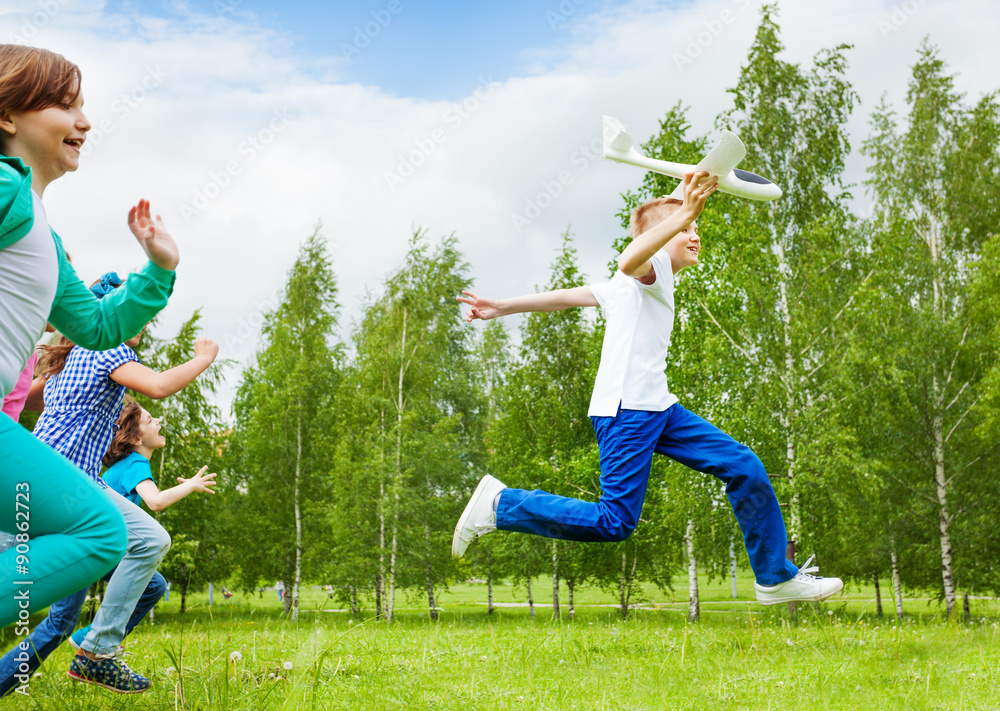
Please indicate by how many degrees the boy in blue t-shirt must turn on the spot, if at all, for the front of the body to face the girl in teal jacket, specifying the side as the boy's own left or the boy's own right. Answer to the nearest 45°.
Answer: approximately 90° to the boy's own right

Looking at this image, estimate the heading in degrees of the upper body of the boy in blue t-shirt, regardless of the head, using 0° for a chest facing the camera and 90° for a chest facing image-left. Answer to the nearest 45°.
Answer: approximately 270°

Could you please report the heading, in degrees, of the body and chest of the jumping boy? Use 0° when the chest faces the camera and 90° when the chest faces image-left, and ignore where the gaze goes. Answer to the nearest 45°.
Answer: approximately 270°

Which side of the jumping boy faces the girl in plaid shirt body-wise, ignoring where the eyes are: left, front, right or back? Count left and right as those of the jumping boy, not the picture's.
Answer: back

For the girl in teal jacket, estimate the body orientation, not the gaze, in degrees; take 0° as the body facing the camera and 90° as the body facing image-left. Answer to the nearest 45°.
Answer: approximately 270°

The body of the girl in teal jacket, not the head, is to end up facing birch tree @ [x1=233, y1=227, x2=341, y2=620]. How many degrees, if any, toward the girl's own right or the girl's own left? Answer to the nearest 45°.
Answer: approximately 90° to the girl's own left

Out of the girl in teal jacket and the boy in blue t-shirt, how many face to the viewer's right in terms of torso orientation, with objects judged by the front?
2

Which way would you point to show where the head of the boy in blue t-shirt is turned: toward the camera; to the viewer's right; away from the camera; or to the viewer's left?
to the viewer's right

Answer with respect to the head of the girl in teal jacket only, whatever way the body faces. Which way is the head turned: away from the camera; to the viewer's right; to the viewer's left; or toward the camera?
to the viewer's right
